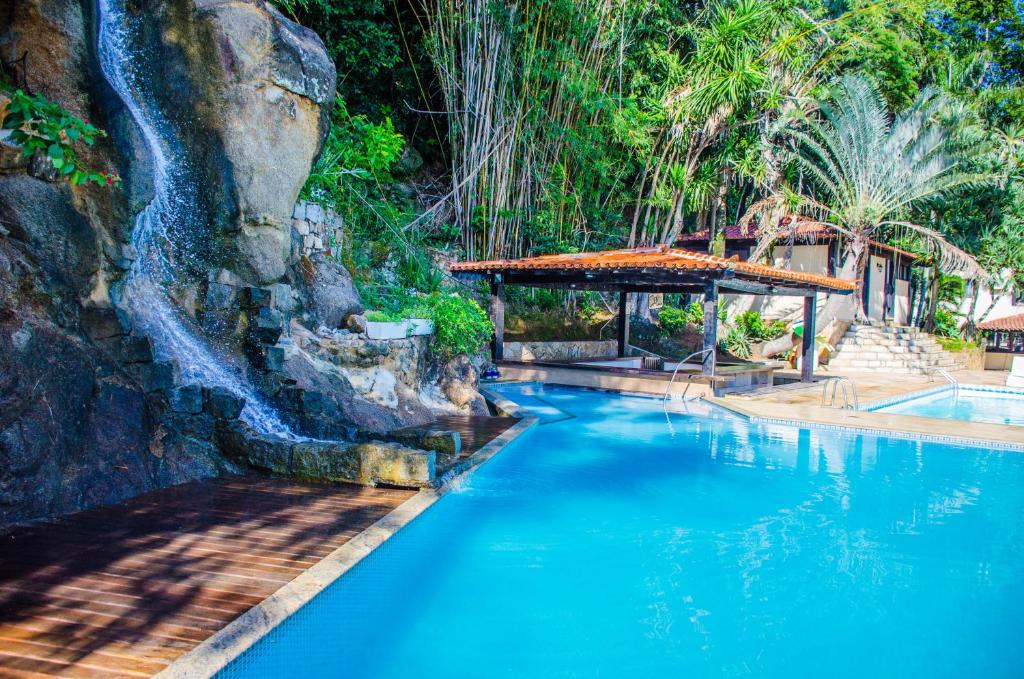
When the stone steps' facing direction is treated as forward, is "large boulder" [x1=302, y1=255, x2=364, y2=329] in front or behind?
in front

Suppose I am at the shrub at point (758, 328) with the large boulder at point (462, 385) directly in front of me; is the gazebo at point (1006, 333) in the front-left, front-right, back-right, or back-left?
back-left

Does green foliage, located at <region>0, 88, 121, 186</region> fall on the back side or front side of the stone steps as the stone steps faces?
on the front side

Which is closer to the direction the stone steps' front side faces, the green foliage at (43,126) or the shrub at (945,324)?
the green foliage

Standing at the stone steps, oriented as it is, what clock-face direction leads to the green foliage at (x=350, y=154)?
The green foliage is roughly at 1 o'clock from the stone steps.

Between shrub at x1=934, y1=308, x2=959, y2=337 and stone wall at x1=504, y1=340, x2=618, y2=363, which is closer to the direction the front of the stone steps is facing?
the stone wall

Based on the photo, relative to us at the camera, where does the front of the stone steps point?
facing the viewer

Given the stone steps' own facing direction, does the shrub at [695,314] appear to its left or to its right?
on its right
